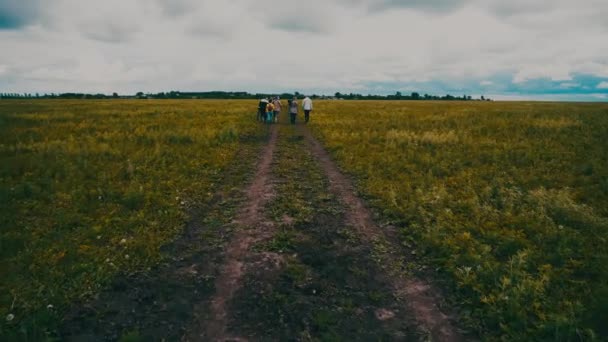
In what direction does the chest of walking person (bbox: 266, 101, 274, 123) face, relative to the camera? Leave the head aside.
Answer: away from the camera
